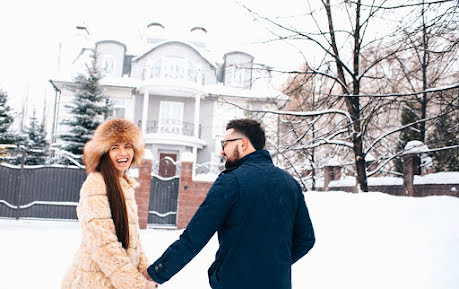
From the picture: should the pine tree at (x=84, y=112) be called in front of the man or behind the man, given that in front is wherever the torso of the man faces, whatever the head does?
in front

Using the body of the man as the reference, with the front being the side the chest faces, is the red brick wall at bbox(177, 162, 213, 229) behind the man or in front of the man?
in front

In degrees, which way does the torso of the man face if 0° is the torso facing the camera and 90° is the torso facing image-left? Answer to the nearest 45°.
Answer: approximately 135°

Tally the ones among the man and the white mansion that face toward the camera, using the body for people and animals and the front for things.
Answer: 1

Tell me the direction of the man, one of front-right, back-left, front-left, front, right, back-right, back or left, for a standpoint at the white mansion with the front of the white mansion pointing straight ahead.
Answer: front

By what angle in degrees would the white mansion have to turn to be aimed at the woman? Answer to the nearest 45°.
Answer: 0° — it already faces them

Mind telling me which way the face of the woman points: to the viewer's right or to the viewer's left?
to the viewer's right

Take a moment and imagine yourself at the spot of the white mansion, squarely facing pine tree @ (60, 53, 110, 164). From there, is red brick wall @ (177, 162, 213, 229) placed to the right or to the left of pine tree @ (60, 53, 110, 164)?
left

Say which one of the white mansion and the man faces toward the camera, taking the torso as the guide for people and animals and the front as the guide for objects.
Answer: the white mansion

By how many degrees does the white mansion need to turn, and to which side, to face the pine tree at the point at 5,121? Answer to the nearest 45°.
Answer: approximately 90° to its right

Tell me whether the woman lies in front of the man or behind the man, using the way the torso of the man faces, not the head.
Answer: in front

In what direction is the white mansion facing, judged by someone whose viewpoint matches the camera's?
facing the viewer

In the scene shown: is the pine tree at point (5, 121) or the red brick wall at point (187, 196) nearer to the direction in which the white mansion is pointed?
the red brick wall

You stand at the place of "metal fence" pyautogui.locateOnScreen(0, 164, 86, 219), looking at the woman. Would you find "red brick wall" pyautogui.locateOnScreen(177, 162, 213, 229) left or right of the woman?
left

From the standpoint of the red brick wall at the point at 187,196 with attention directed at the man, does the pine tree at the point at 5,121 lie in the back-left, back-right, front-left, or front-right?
back-right
